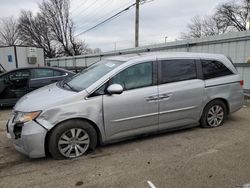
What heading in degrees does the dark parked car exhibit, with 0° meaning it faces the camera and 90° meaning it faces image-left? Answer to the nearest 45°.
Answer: approximately 90°

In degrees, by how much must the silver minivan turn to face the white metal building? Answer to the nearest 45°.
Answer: approximately 90° to its right

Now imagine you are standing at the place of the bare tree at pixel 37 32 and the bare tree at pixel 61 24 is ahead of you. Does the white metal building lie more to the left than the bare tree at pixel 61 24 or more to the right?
right

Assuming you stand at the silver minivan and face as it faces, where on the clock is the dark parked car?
The dark parked car is roughly at 3 o'clock from the silver minivan.

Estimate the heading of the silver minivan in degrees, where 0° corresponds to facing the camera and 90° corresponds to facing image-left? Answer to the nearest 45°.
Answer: approximately 45°

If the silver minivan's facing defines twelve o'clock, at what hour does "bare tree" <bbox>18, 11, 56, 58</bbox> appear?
The bare tree is roughly at 4 o'clock from the silver minivan.

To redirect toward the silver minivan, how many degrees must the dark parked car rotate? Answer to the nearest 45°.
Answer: approximately 135° to its left
